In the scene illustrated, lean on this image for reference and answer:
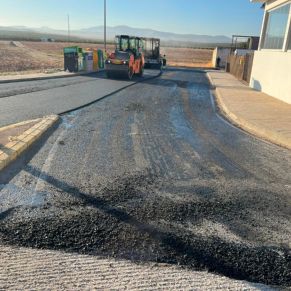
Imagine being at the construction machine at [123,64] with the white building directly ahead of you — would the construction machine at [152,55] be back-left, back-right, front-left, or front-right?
back-left

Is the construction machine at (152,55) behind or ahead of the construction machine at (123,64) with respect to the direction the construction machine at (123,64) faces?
behind

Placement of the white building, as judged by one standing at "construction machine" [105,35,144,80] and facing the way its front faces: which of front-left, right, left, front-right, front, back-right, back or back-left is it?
left

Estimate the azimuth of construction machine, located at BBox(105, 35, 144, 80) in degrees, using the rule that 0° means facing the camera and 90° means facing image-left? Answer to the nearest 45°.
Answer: approximately 45°
